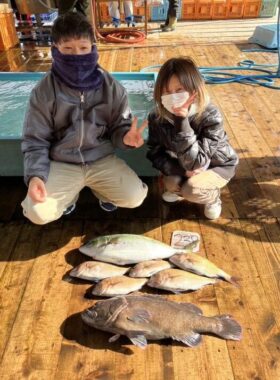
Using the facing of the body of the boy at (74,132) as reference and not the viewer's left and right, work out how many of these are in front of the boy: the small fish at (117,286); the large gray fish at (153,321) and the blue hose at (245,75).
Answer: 2

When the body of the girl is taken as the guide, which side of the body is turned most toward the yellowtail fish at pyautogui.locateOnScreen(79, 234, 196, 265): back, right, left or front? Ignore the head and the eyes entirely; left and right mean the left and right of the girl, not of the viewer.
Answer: front

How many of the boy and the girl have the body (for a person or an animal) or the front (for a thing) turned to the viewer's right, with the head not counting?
0

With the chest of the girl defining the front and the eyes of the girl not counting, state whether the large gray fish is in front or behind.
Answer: in front

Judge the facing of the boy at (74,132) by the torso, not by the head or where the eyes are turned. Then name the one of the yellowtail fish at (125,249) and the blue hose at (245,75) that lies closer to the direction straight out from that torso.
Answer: the yellowtail fish

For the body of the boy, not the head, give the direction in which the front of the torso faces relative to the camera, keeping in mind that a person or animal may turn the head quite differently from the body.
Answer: toward the camera

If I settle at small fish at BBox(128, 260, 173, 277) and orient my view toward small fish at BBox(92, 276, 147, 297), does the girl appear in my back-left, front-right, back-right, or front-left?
back-right

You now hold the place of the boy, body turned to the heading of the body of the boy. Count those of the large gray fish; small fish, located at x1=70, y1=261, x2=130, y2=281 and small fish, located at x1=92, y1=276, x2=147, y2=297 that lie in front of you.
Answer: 3

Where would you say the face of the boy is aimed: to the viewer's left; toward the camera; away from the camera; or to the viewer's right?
toward the camera

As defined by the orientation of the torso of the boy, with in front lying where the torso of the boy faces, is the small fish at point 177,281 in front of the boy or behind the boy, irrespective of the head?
in front

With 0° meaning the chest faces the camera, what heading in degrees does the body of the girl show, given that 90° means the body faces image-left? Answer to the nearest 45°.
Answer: approximately 45°

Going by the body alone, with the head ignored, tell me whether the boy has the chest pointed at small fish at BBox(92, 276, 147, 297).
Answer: yes

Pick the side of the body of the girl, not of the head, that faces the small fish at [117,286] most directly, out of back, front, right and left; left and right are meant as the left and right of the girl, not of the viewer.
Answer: front

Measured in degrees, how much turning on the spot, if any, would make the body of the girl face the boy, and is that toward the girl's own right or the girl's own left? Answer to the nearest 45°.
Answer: approximately 45° to the girl's own right
